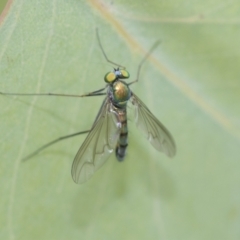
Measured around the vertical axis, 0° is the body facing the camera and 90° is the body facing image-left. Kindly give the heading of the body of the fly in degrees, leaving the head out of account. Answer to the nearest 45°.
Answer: approximately 180°
